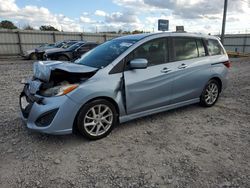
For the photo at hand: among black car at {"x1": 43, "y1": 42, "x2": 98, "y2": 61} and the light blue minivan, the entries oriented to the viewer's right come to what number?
0

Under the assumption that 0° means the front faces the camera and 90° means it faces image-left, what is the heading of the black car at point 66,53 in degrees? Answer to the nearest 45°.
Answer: approximately 45°

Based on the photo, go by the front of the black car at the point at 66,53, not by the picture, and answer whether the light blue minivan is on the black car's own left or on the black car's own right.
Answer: on the black car's own left

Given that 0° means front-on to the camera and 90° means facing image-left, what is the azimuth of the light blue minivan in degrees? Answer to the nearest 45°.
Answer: approximately 45°

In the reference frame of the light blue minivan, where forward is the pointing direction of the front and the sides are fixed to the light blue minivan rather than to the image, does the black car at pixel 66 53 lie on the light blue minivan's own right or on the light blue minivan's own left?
on the light blue minivan's own right
